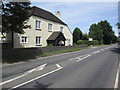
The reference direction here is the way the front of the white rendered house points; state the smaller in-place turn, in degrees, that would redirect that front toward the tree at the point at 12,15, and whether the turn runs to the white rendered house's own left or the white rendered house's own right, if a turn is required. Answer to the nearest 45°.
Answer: approximately 45° to the white rendered house's own right

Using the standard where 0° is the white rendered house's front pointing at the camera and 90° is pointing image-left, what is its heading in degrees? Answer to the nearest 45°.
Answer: approximately 315°
